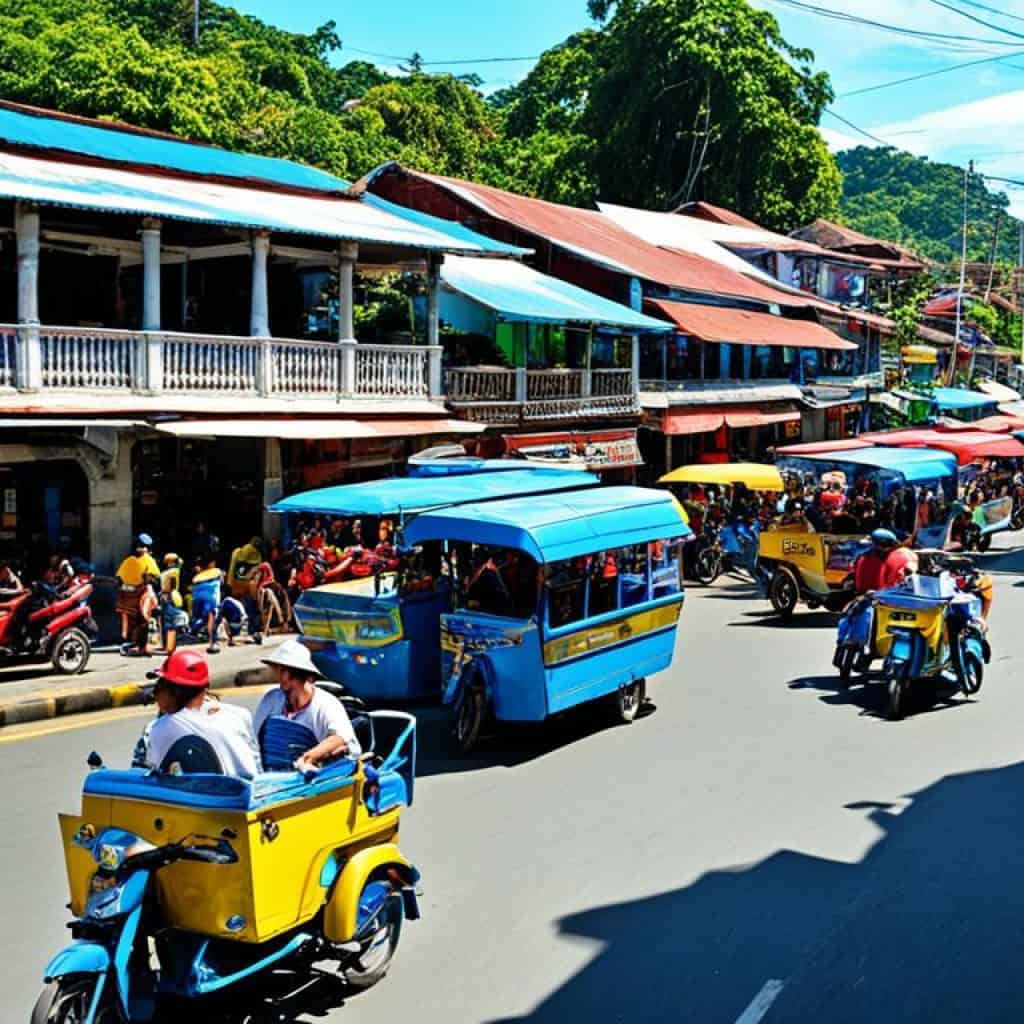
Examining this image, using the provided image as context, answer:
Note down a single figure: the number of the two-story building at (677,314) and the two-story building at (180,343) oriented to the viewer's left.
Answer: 0

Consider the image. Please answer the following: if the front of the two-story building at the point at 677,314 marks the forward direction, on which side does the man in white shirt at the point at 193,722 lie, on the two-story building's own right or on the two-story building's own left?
on the two-story building's own right

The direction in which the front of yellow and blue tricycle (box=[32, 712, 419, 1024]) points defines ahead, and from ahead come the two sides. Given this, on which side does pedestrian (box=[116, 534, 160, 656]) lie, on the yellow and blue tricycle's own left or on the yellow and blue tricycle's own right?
on the yellow and blue tricycle's own right

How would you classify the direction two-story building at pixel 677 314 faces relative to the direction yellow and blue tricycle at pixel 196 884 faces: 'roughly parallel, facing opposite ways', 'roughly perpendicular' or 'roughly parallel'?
roughly perpendicular

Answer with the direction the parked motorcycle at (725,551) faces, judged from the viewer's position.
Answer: facing the viewer and to the left of the viewer

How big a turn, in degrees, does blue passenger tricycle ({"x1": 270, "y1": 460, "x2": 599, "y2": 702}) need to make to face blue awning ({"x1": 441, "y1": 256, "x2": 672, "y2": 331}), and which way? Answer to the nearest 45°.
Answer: approximately 135° to its right

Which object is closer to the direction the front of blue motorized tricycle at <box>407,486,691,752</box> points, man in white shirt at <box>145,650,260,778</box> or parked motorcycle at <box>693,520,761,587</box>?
the man in white shirt

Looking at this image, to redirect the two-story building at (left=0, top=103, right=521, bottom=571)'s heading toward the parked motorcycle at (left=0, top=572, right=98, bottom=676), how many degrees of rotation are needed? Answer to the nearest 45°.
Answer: approximately 45° to its right

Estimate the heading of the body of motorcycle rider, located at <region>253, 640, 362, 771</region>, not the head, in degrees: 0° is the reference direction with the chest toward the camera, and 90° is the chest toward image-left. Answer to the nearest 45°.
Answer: approximately 45°

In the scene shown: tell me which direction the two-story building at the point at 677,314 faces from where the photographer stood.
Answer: facing the viewer and to the right of the viewer

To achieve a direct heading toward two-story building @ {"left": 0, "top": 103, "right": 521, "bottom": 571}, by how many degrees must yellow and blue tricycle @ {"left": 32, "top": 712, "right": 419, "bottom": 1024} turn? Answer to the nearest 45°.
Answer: approximately 135° to its right

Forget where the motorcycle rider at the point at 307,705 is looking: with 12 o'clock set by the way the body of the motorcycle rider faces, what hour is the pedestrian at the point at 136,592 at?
The pedestrian is roughly at 4 o'clock from the motorcycle rider.

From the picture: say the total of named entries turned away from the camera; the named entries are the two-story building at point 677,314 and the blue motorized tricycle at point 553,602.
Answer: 0

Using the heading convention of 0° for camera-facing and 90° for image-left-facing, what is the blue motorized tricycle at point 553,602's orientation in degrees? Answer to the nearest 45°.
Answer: approximately 45°
